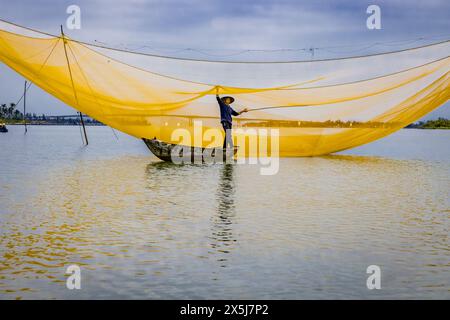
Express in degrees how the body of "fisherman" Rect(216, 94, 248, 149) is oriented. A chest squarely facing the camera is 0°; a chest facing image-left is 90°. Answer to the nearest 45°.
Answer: approximately 315°

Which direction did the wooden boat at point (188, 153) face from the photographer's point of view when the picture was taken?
facing to the left of the viewer
